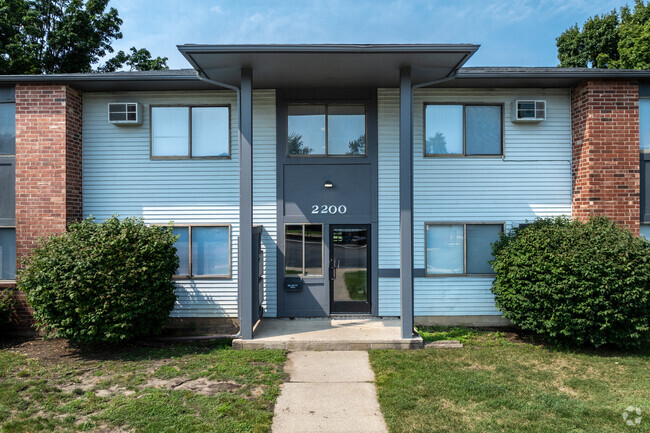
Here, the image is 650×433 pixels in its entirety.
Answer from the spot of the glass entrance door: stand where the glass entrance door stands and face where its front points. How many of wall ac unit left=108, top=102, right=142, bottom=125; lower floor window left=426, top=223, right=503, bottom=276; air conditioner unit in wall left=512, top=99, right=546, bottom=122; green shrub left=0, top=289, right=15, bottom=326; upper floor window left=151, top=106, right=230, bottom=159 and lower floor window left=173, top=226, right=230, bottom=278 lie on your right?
4

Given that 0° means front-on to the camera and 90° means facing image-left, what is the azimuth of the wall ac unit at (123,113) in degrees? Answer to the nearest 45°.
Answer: approximately 0°

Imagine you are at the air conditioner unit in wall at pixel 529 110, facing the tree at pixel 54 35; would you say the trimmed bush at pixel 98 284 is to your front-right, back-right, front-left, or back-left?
front-left

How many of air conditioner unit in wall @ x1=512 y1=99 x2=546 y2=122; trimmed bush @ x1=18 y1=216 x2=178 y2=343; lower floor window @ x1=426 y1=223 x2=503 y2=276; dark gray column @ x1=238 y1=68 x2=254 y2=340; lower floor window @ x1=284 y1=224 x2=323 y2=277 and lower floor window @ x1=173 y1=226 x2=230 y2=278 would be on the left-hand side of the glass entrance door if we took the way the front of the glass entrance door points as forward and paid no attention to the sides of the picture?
2

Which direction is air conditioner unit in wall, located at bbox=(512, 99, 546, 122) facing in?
toward the camera

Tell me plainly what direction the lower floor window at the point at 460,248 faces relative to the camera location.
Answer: facing the viewer

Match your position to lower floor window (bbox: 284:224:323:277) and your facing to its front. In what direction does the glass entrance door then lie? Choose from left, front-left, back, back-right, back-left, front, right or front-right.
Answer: left

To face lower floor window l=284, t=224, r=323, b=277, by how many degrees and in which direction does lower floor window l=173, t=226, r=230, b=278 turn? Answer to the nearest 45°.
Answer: approximately 90° to its left

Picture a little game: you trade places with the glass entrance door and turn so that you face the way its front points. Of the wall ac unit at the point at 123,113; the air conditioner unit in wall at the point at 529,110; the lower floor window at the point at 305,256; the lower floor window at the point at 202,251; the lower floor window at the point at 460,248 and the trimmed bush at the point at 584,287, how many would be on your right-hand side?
3

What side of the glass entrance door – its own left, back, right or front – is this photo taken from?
front

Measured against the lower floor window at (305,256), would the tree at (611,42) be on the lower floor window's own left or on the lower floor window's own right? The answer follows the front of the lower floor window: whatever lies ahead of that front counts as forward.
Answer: on the lower floor window's own left
